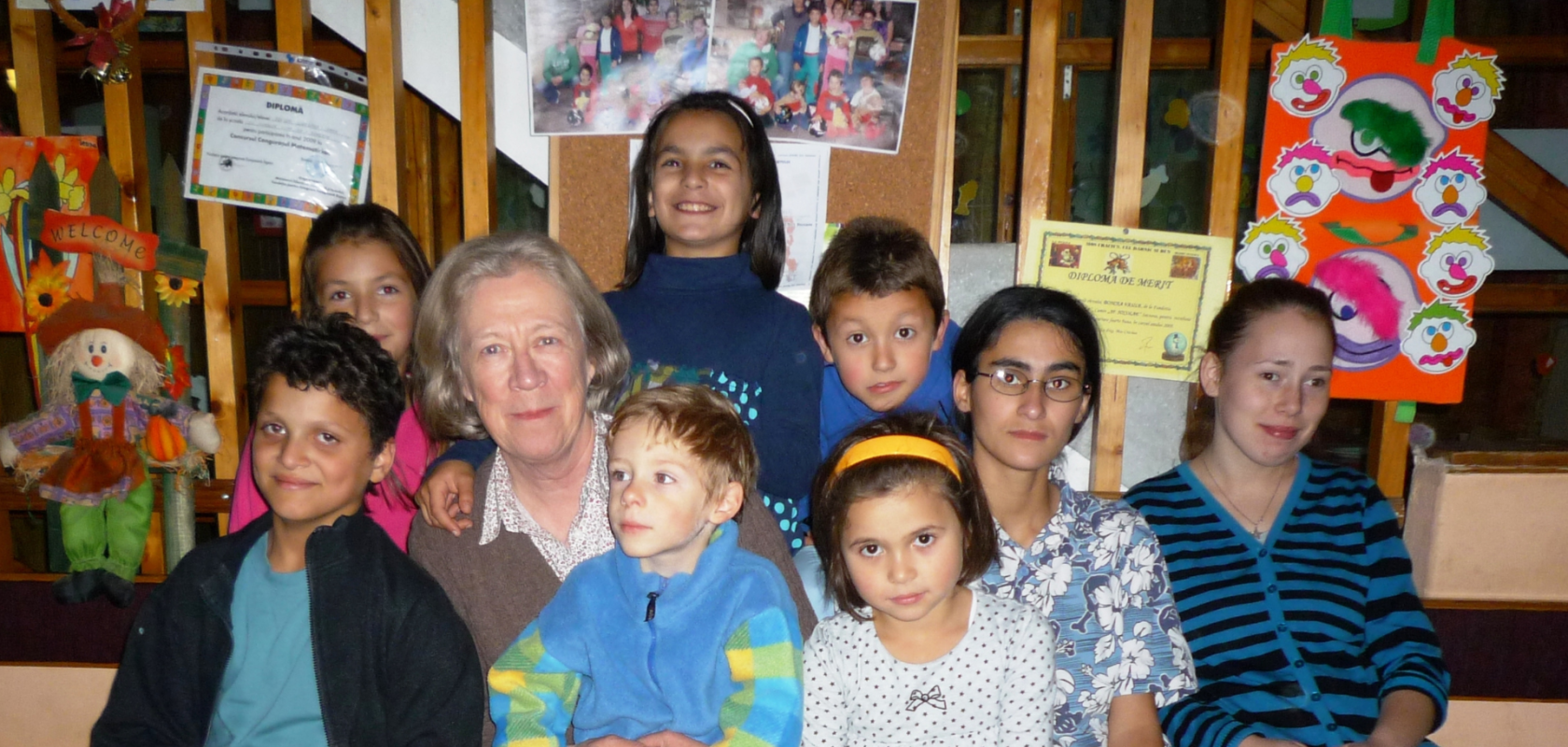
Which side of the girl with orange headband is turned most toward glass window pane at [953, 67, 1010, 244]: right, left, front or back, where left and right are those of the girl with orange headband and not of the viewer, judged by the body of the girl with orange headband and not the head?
back

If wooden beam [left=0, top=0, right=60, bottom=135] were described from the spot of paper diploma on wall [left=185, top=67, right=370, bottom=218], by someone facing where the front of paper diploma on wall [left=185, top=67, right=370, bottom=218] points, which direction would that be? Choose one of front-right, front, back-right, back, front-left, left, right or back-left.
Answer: back-right

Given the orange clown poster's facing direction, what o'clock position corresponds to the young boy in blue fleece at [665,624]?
The young boy in blue fleece is roughly at 1 o'clock from the orange clown poster.

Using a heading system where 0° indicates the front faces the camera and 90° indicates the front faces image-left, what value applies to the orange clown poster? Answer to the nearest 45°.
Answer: approximately 0°

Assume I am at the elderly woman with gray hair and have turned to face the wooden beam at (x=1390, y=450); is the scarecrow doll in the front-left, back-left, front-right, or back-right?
back-left

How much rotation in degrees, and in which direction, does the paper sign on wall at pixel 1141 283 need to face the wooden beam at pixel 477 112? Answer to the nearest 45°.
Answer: approximately 90° to its right
